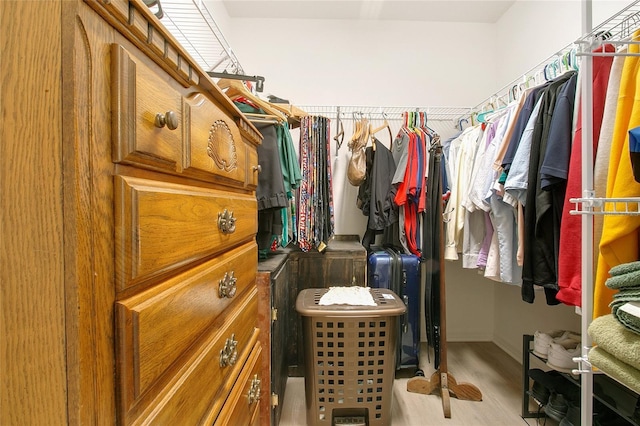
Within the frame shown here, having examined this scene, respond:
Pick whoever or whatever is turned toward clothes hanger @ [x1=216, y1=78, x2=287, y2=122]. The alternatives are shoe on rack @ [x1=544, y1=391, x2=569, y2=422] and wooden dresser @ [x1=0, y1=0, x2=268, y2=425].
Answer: the shoe on rack

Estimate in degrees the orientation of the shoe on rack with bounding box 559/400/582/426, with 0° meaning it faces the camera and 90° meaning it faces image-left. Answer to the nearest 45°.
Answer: approximately 45°

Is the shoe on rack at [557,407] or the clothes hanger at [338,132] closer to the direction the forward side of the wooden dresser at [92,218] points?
the shoe on rack

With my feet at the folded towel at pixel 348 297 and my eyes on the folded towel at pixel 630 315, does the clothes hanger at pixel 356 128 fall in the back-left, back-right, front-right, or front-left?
back-left

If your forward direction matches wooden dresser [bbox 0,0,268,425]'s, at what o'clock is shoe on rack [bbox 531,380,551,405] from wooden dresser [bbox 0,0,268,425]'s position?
The shoe on rack is roughly at 10 o'clock from the wooden dresser.

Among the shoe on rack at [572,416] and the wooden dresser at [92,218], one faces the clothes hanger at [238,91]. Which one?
the shoe on rack
